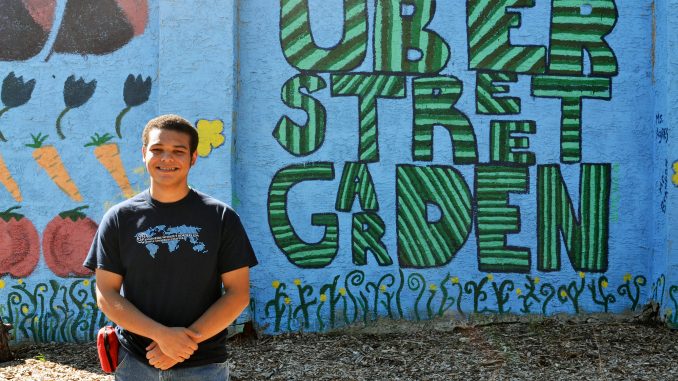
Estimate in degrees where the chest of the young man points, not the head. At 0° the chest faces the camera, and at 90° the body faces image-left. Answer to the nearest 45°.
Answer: approximately 0°
